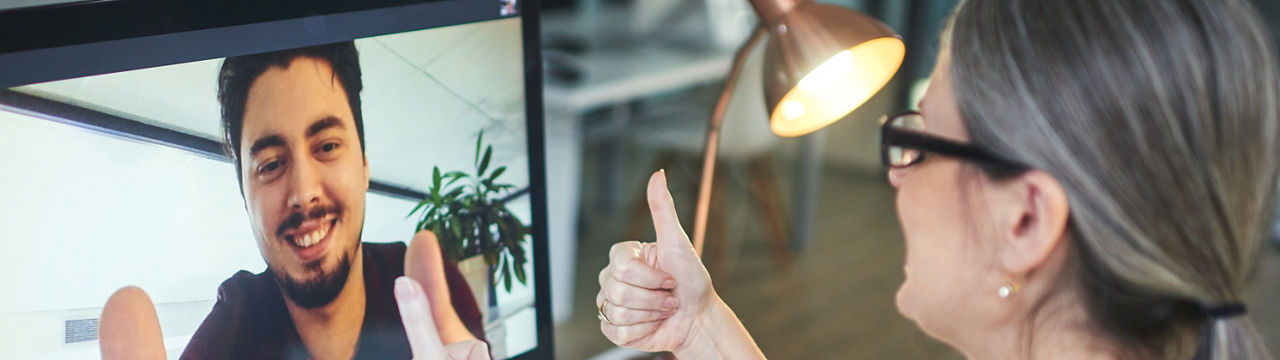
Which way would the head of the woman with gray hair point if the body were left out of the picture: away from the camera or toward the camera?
away from the camera

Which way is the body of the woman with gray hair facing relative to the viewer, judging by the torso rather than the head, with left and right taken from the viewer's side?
facing away from the viewer and to the left of the viewer
